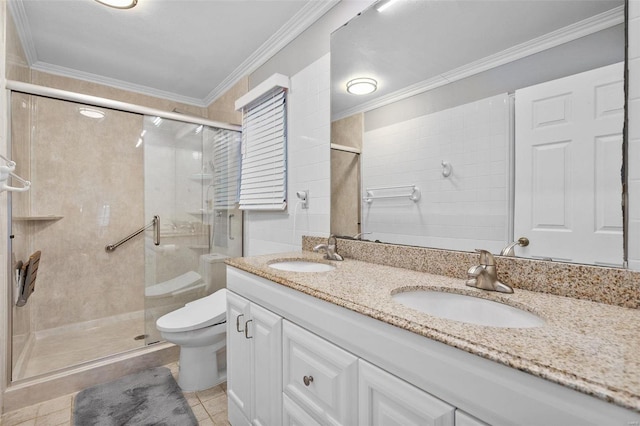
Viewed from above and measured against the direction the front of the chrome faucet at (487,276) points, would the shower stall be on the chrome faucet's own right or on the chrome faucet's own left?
on the chrome faucet's own right

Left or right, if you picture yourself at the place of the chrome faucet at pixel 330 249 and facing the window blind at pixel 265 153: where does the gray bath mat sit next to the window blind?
left

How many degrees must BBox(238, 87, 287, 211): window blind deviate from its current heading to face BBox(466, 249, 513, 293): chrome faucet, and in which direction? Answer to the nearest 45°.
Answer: approximately 90° to its left

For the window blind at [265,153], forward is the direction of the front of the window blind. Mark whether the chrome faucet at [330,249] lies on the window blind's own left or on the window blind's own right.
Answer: on the window blind's own left

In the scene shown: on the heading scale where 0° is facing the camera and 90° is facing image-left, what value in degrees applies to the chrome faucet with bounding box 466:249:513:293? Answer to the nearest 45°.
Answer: approximately 45°

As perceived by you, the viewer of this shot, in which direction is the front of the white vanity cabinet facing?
facing the viewer and to the left of the viewer

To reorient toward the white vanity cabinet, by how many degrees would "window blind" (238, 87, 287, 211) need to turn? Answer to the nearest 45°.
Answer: approximately 45° to its left

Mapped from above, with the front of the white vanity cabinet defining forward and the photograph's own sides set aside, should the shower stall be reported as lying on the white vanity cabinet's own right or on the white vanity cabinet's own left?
on the white vanity cabinet's own right

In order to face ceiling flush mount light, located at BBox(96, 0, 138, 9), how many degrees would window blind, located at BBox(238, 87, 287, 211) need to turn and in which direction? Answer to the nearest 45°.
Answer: approximately 45° to its right
